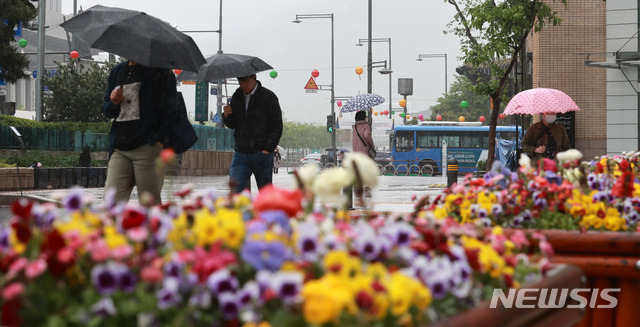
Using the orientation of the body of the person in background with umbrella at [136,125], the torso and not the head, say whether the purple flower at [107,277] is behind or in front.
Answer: in front

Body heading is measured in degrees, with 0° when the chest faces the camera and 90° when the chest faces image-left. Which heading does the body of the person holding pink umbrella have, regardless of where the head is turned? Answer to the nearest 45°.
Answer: approximately 0°

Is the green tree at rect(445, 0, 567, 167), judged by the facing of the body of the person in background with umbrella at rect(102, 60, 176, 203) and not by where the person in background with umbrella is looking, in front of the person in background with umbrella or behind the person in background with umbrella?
behind

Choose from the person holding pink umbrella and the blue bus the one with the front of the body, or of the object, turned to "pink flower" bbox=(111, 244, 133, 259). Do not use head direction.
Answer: the person holding pink umbrella

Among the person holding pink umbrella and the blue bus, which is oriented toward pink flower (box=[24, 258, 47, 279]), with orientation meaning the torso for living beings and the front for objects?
the person holding pink umbrella

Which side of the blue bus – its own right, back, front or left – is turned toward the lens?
left

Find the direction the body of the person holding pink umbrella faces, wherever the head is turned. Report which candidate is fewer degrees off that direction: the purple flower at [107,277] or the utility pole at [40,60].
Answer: the purple flower

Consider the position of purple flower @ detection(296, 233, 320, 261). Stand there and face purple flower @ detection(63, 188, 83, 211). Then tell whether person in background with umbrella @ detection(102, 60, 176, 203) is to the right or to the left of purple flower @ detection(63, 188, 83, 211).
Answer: right

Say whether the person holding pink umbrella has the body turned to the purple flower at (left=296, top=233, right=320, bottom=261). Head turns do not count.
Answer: yes

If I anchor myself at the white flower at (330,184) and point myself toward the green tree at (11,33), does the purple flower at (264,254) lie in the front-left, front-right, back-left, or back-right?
back-left

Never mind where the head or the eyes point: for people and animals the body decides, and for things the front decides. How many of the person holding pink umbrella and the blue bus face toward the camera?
1

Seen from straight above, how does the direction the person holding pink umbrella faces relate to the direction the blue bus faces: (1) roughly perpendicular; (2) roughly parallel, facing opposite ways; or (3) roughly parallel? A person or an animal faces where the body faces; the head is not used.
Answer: roughly perpendicular

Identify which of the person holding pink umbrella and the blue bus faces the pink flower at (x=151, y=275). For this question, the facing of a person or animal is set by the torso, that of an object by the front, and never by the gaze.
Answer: the person holding pink umbrella

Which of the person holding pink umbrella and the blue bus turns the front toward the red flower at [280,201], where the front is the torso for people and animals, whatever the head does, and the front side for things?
the person holding pink umbrella

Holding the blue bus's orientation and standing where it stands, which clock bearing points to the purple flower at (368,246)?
The purple flower is roughly at 9 o'clock from the blue bus.

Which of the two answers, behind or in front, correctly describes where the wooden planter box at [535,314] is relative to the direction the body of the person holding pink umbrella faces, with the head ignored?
in front

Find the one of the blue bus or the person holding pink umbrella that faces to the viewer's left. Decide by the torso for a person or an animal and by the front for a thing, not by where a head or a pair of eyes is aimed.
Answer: the blue bus
